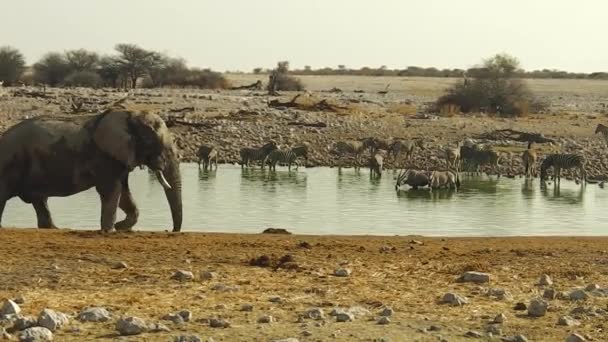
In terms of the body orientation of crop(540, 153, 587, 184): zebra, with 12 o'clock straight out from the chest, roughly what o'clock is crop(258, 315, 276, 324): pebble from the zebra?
The pebble is roughly at 9 o'clock from the zebra.

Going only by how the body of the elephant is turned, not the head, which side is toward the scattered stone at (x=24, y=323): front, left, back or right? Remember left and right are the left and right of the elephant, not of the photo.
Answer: right

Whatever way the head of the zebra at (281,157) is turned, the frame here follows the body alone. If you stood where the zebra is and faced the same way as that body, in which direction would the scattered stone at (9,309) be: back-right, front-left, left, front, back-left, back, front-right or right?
right

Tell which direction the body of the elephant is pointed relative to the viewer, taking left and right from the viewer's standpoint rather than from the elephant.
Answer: facing to the right of the viewer

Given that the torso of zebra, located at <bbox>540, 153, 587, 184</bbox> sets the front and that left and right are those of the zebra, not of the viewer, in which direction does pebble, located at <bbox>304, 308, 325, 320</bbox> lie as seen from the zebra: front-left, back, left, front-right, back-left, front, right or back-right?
left

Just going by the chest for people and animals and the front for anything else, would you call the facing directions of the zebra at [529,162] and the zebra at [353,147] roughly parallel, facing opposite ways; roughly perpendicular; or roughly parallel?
roughly perpendicular

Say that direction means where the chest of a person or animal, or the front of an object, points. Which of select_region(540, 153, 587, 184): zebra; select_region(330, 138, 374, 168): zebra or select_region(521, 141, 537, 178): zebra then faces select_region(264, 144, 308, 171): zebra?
select_region(540, 153, 587, 184): zebra
